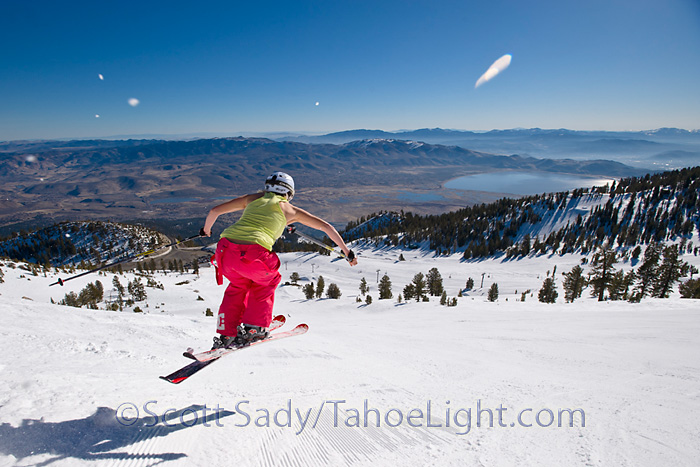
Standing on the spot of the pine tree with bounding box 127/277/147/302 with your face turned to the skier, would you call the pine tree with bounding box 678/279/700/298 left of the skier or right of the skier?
left

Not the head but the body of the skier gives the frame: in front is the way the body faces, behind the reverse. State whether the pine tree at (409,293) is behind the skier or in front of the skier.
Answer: in front

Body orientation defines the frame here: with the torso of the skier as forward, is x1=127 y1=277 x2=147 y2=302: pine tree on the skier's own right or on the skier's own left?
on the skier's own left

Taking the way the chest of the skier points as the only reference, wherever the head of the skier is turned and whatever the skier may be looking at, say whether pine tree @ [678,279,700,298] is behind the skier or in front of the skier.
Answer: in front

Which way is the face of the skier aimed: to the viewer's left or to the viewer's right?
to the viewer's right

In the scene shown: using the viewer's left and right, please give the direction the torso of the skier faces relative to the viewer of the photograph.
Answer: facing away from the viewer and to the right of the viewer

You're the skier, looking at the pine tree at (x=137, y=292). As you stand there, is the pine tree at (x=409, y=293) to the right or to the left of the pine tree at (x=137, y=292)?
right
